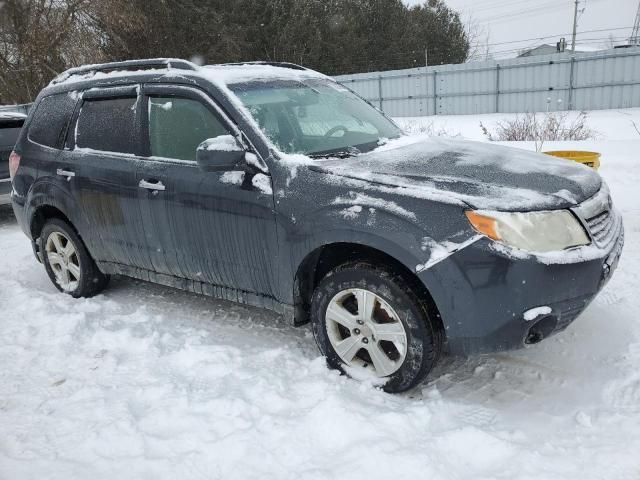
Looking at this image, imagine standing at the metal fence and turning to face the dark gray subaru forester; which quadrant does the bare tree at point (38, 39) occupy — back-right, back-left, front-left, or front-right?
front-right

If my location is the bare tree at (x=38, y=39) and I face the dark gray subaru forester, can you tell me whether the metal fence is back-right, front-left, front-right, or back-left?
front-left

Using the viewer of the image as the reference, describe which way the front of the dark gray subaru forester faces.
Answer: facing the viewer and to the right of the viewer

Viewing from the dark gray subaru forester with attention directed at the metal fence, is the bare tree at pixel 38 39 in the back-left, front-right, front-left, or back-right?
front-left

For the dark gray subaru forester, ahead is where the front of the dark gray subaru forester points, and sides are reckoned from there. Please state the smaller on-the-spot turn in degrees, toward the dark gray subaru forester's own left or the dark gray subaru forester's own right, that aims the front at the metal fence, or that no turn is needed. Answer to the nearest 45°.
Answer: approximately 90° to the dark gray subaru forester's own left

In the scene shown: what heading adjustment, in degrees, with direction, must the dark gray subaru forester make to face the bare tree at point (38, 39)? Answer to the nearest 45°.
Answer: approximately 180°
